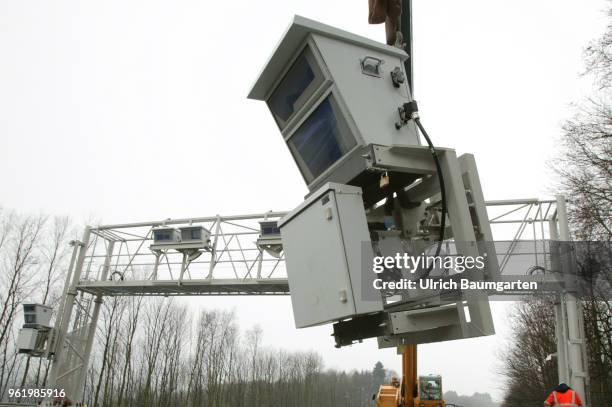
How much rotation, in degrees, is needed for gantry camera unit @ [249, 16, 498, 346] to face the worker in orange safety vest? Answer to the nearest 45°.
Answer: approximately 180°

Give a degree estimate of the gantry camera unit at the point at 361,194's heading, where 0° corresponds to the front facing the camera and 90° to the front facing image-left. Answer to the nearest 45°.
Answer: approximately 45°
